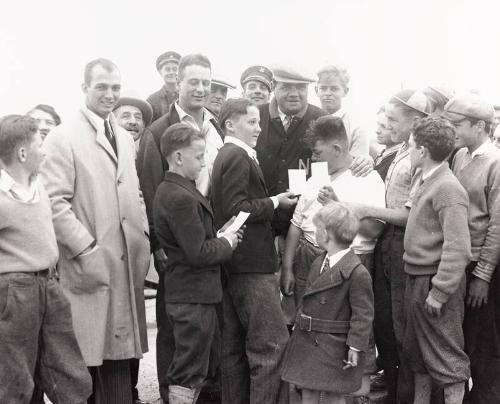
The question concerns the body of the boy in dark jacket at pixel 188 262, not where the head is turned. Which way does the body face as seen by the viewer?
to the viewer's right

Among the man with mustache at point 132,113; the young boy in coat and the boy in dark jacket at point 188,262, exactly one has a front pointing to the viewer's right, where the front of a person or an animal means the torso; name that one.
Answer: the boy in dark jacket

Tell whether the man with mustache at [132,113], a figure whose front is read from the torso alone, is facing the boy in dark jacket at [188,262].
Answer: yes

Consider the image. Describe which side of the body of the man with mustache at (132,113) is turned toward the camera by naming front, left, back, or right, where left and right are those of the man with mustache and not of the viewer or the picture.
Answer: front

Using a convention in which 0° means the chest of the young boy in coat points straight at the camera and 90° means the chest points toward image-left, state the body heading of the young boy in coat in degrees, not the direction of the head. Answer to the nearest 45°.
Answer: approximately 45°

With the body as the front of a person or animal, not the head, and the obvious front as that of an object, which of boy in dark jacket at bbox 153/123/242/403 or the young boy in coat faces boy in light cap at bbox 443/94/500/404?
the boy in dark jacket

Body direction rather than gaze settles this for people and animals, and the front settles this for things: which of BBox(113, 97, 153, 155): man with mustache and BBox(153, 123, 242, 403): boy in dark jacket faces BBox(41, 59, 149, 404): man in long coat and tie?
the man with mustache

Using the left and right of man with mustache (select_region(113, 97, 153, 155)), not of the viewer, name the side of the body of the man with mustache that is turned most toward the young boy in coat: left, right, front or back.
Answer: front

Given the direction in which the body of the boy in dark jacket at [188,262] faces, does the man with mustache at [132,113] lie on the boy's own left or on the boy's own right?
on the boy's own left
